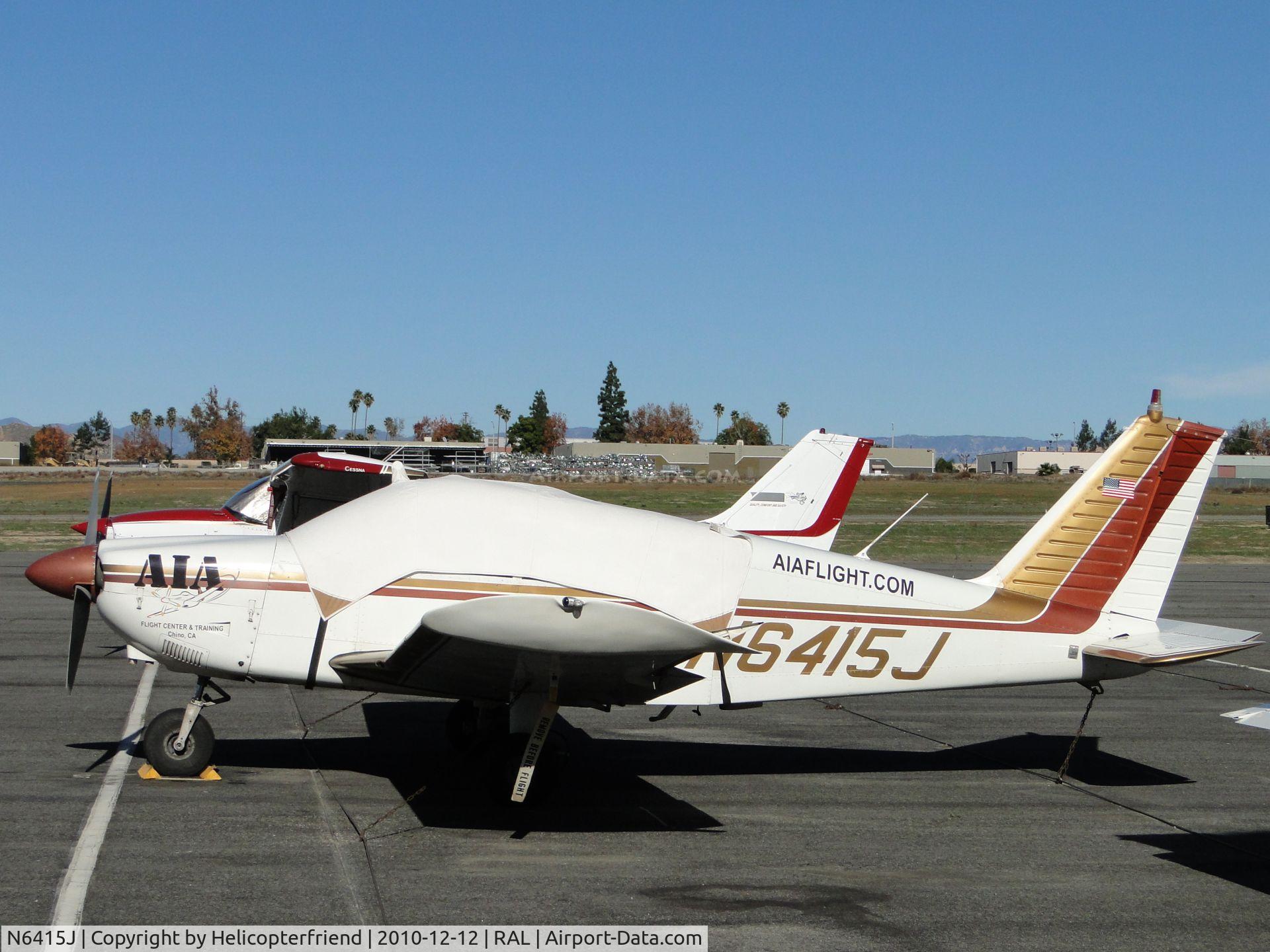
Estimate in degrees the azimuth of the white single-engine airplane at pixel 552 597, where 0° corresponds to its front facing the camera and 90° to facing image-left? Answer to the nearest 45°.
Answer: approximately 90°
